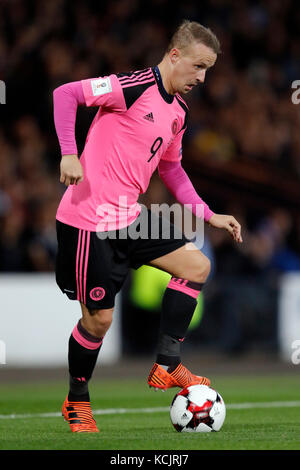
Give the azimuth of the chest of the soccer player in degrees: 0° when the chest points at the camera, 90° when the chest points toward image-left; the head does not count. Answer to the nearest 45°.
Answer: approximately 315°
